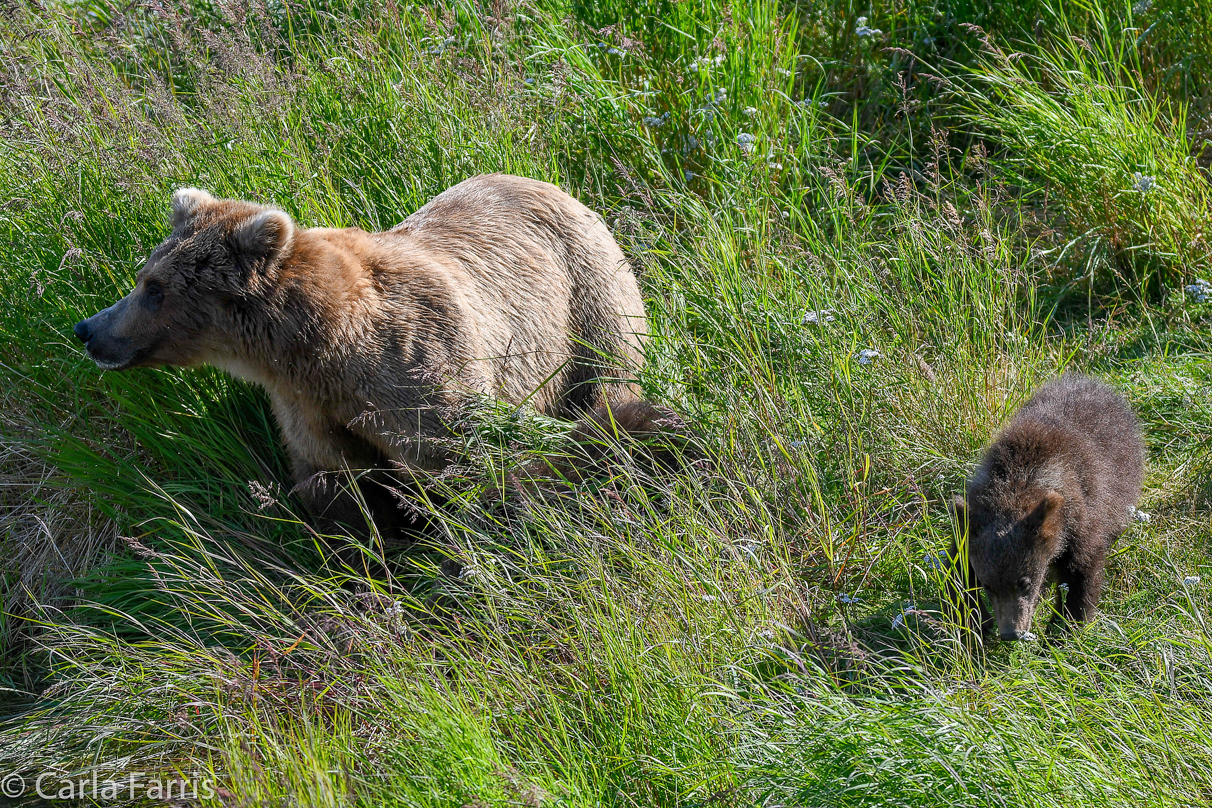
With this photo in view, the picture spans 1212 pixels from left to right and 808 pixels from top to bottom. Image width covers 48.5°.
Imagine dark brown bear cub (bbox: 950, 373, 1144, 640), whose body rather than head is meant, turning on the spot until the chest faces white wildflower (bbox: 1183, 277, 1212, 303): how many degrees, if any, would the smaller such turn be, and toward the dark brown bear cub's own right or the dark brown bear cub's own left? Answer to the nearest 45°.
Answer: approximately 135° to the dark brown bear cub's own right

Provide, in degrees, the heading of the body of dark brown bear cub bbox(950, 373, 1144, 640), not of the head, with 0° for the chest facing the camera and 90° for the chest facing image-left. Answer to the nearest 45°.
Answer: approximately 45°

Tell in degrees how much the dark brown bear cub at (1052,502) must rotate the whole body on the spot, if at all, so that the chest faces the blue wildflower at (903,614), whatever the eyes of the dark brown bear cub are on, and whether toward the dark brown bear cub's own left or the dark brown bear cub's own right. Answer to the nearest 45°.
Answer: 0° — it already faces it

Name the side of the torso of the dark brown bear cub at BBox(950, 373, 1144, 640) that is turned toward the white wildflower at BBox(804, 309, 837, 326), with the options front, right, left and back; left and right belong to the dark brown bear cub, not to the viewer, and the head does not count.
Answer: right

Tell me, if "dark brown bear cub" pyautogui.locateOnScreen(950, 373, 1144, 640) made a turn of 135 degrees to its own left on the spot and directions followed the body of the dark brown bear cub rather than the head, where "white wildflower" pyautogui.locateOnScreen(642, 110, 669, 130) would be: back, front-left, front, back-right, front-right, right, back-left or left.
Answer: back-left

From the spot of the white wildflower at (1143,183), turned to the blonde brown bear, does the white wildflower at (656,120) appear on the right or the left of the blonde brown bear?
right

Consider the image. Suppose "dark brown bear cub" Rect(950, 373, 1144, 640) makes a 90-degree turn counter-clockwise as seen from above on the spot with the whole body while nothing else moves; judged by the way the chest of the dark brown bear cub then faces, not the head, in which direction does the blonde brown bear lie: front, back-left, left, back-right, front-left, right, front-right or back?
back-right

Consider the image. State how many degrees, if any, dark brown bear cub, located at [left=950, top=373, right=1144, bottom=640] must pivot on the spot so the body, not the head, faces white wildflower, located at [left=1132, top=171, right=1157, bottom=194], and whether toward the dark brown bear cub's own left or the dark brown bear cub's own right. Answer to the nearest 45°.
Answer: approximately 135° to the dark brown bear cub's own right
